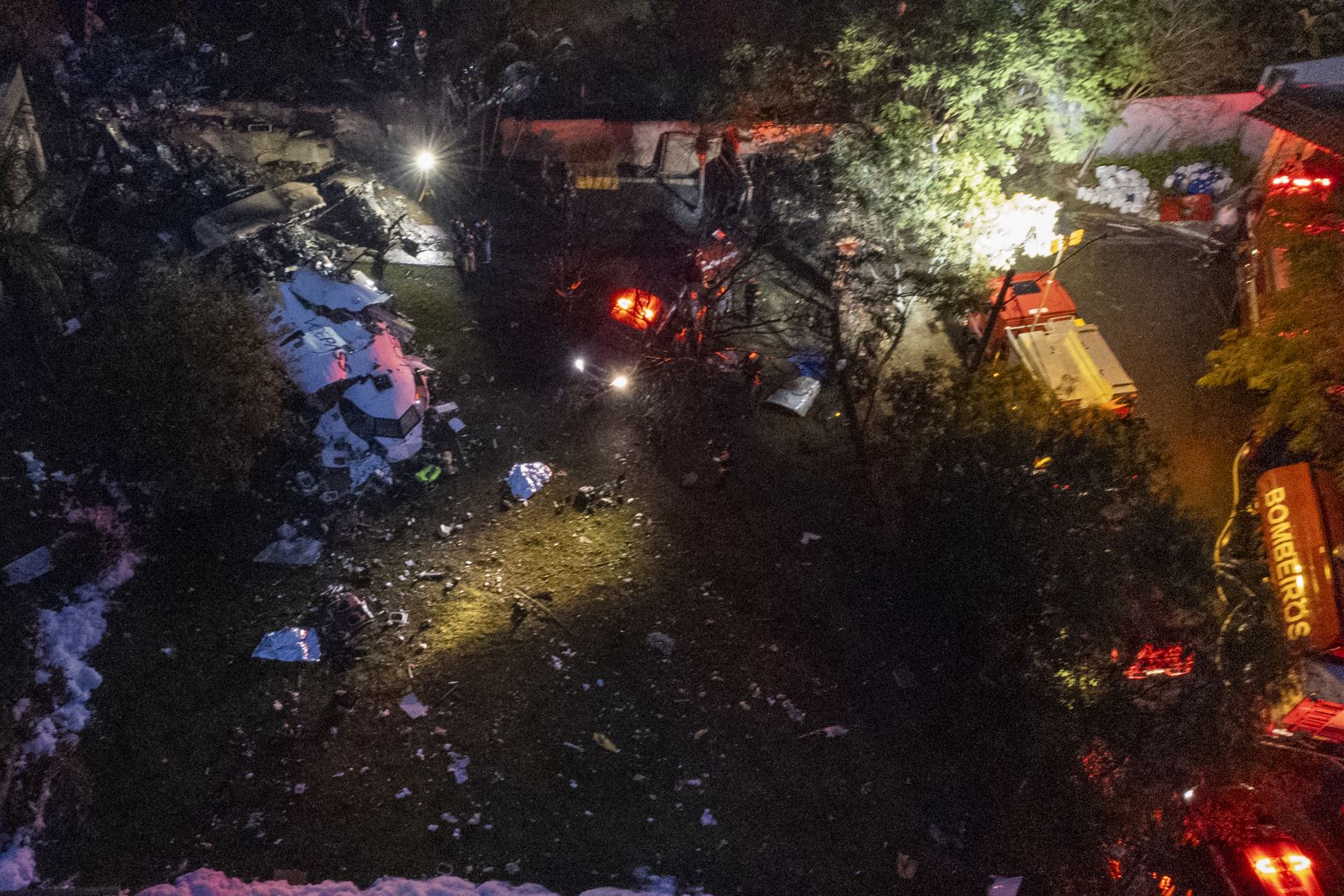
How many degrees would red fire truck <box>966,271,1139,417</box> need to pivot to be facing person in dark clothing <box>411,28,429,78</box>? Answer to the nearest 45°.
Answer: approximately 90° to its left

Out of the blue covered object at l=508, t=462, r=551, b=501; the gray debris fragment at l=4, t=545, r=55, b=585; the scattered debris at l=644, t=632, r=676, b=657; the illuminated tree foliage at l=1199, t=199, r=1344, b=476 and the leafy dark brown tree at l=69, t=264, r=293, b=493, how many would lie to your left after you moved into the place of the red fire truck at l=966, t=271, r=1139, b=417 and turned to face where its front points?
4

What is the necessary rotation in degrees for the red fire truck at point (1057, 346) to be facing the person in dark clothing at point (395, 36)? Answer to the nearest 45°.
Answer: approximately 90° to its left

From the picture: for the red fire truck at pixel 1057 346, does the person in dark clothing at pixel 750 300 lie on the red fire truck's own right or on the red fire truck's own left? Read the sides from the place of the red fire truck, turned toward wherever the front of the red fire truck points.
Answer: on the red fire truck's own left

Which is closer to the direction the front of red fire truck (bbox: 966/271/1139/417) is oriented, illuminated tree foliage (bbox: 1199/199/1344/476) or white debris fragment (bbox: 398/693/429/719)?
the white debris fragment

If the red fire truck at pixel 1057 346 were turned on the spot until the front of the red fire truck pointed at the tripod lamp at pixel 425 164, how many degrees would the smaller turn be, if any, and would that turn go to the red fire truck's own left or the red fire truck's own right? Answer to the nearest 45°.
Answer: approximately 90° to the red fire truck's own left

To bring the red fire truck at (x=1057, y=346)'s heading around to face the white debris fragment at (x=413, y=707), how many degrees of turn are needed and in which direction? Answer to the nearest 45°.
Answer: approximately 90° to its left

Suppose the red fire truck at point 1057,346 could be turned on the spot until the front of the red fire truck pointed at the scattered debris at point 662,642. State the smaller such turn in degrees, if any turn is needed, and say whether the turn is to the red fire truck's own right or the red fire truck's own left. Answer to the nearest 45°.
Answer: approximately 90° to the red fire truck's own left

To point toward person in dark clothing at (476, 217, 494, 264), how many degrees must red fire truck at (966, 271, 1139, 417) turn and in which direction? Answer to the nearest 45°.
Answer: approximately 90° to its left

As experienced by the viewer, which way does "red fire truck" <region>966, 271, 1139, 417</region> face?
facing away from the viewer and to the left of the viewer
